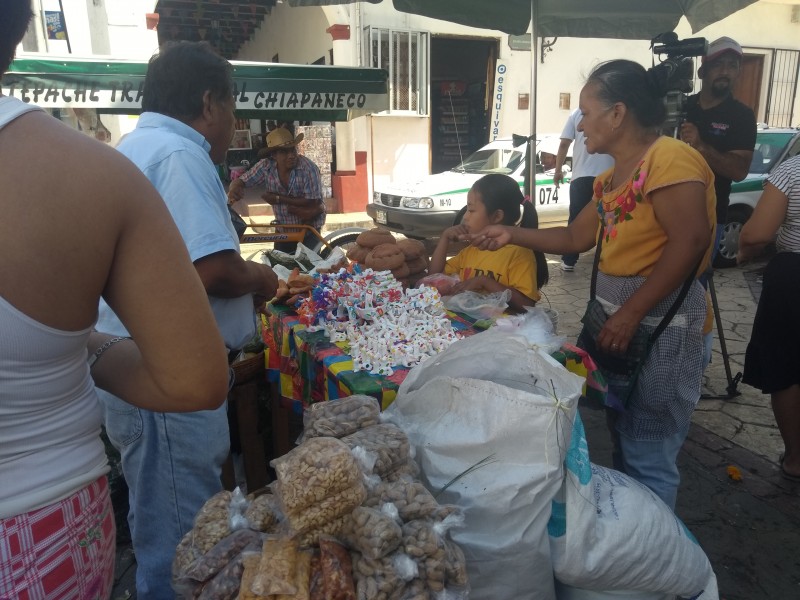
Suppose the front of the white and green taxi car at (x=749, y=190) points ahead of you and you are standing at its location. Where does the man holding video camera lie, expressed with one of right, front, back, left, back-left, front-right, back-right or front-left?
front-left

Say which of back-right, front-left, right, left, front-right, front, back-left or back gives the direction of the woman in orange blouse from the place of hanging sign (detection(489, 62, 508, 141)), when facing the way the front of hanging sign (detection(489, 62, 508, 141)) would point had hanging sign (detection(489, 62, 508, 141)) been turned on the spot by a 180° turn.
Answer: back

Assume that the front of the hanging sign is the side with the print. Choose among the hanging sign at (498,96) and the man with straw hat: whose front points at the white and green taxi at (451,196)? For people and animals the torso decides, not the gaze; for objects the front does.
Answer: the hanging sign

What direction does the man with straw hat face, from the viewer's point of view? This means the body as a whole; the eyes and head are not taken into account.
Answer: toward the camera

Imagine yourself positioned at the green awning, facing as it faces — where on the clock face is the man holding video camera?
The man holding video camera is roughly at 10 o'clock from the green awning.

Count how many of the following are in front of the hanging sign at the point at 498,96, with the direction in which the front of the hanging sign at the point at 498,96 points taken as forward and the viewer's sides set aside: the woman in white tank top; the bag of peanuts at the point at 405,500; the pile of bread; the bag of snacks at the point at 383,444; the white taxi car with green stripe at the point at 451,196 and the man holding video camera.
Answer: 6

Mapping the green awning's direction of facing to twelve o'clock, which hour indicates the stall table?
The stall table is roughly at 12 o'clock from the green awning.

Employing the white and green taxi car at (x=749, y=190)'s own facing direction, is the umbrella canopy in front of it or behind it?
in front

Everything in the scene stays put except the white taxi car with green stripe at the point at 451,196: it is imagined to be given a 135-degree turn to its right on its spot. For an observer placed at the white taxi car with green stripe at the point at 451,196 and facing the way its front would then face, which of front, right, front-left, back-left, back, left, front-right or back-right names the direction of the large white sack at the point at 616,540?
back

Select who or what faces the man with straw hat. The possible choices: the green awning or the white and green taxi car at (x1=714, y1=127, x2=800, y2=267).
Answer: the white and green taxi car

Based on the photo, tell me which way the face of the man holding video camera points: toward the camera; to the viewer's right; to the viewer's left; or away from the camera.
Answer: toward the camera

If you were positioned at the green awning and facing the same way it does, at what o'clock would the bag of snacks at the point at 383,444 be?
The bag of snacks is roughly at 12 o'clock from the green awning.

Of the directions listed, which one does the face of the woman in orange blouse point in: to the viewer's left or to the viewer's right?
to the viewer's left

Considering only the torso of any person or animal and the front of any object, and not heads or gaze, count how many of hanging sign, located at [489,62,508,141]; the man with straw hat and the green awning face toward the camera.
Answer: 3

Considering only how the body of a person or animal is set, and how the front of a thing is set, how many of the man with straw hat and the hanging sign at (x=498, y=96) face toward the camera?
2

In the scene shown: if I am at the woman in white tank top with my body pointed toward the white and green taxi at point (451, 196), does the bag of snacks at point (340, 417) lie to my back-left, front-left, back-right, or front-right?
front-right

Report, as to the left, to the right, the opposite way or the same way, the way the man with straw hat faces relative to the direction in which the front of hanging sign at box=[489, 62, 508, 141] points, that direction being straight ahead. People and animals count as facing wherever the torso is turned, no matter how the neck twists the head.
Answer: the same way

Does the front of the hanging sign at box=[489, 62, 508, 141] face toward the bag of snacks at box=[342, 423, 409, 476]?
yes

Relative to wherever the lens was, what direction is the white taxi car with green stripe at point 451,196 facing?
facing the viewer and to the left of the viewer
